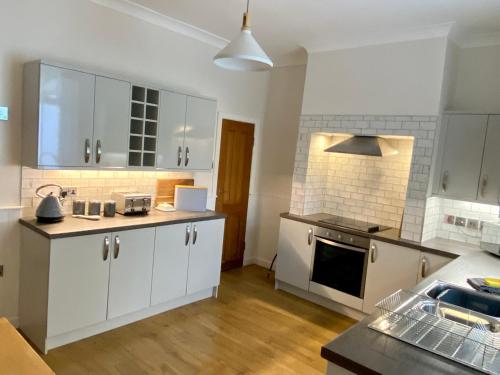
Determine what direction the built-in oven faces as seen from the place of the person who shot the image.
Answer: facing the viewer and to the left of the viewer

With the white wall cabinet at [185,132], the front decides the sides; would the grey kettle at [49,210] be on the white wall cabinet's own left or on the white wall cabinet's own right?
on the white wall cabinet's own right

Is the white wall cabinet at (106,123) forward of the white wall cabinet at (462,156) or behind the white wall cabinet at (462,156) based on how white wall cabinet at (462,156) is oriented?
forward

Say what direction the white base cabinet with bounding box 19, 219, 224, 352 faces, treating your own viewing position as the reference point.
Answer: facing the viewer and to the right of the viewer

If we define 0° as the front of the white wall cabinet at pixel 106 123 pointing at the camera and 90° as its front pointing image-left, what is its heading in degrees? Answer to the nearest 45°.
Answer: approximately 315°

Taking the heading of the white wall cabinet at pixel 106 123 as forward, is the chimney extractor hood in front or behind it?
in front

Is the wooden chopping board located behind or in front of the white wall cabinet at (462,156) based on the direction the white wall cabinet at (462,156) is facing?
in front

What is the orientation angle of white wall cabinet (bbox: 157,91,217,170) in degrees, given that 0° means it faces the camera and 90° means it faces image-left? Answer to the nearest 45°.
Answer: approximately 315°

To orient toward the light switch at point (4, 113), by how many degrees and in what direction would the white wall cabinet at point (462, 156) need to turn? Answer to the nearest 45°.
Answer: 0° — it already faces it
